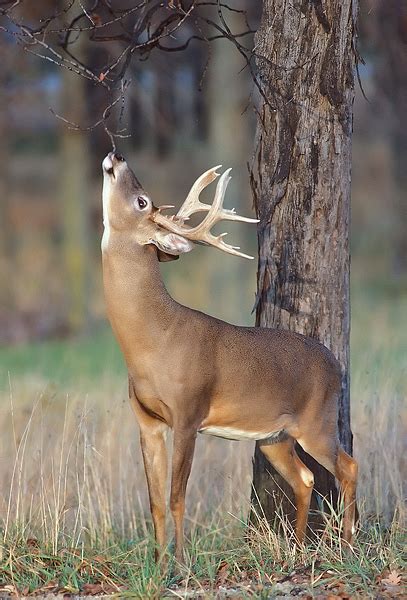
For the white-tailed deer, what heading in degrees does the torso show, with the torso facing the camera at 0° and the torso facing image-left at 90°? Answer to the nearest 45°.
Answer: approximately 45°

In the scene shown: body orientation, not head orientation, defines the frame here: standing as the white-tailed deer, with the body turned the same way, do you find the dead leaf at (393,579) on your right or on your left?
on your left
